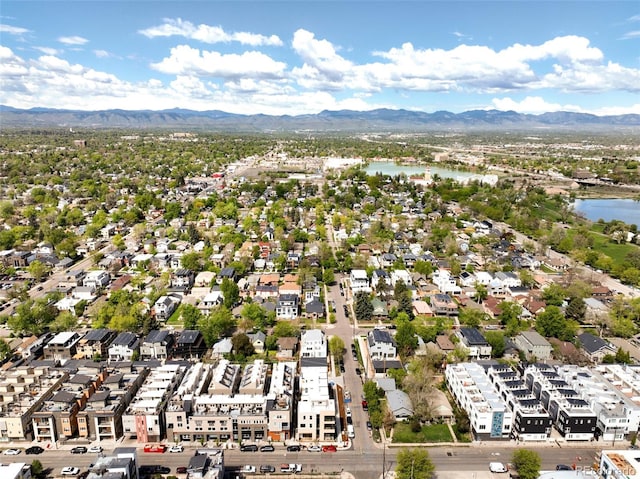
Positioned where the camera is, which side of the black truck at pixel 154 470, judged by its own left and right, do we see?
right

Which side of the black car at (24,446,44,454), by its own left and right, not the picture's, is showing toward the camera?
left

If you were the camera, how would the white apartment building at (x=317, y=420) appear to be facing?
facing the viewer

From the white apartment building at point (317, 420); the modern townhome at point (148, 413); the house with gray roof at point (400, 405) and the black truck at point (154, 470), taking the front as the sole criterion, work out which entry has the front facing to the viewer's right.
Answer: the black truck

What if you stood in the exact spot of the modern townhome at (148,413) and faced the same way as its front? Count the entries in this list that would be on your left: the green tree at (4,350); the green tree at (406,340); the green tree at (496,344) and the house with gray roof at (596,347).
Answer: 3

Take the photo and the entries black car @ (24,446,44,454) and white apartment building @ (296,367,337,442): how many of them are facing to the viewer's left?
1

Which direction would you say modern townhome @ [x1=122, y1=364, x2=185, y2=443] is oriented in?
toward the camera

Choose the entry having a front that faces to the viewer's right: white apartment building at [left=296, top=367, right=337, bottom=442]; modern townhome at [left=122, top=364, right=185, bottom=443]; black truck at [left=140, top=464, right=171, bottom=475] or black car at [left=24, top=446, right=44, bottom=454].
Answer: black truck at [left=140, top=464, right=171, bottom=475]

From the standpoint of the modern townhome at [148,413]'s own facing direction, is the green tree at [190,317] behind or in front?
behind

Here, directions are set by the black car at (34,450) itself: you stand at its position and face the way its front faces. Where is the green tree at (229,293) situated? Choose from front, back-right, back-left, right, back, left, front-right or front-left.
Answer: back-right

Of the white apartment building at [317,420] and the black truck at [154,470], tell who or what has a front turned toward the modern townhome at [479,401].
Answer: the black truck

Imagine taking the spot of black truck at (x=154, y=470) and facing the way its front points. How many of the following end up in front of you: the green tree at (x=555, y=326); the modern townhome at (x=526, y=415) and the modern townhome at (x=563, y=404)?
3

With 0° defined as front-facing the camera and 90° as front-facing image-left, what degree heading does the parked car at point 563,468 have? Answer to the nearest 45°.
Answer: approximately 270°
